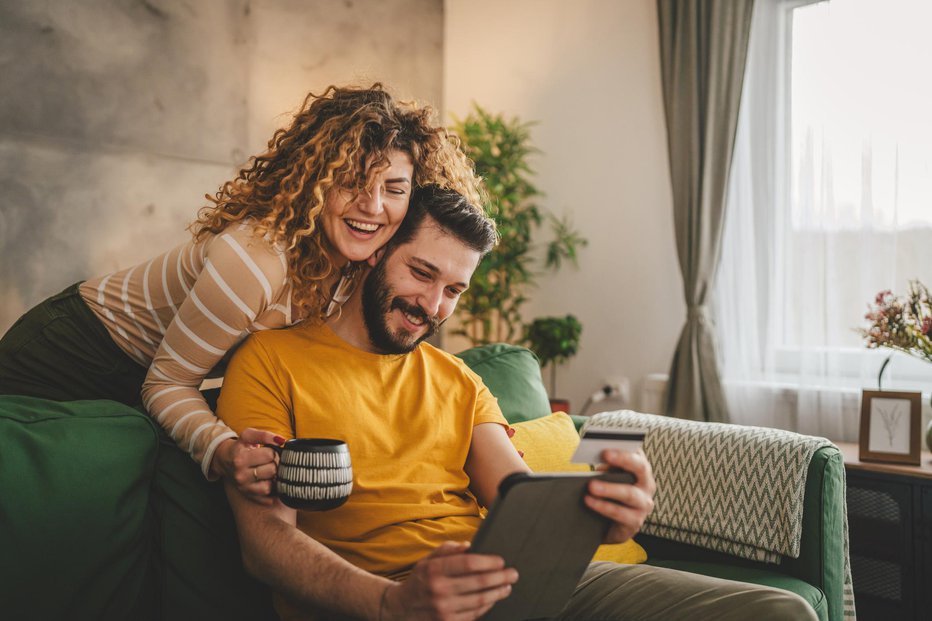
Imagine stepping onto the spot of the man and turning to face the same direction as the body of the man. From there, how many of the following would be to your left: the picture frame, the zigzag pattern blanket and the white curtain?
3

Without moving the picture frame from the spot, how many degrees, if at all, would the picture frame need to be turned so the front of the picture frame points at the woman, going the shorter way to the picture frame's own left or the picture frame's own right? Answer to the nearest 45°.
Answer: approximately 45° to the picture frame's own right

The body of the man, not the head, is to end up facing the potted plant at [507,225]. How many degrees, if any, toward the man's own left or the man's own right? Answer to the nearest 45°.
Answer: approximately 135° to the man's own left

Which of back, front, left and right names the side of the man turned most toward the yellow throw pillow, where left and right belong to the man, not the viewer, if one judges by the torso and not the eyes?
left

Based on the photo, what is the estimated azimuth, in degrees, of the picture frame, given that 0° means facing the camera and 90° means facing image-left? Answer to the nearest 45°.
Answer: approximately 0°

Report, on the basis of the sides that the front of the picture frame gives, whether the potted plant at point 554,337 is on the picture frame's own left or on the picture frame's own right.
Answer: on the picture frame's own right
